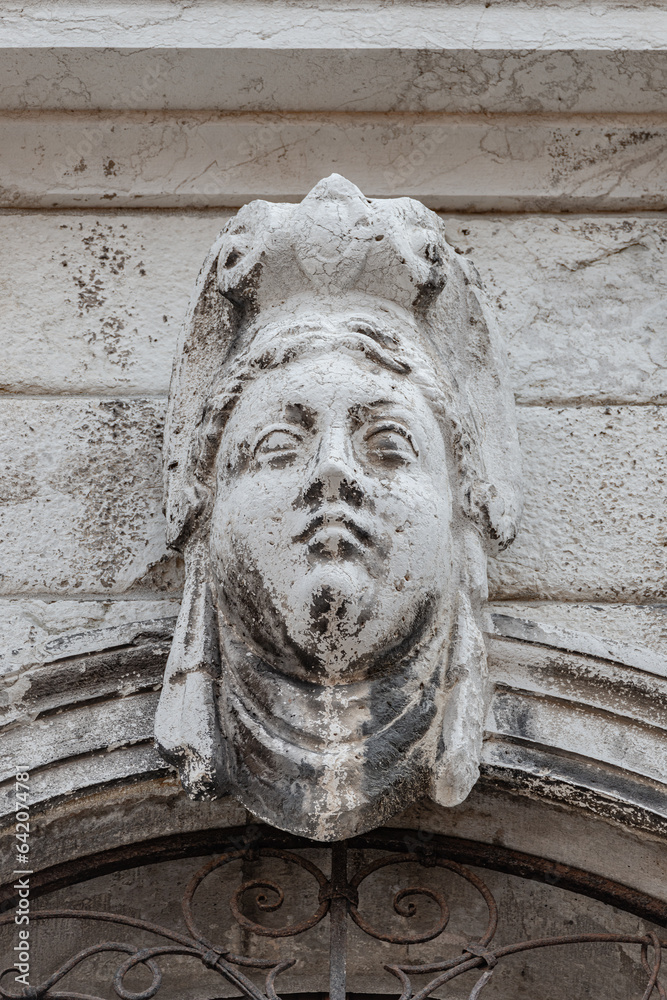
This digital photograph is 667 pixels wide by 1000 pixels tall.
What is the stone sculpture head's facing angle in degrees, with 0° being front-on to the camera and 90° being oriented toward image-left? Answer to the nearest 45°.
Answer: approximately 0°
